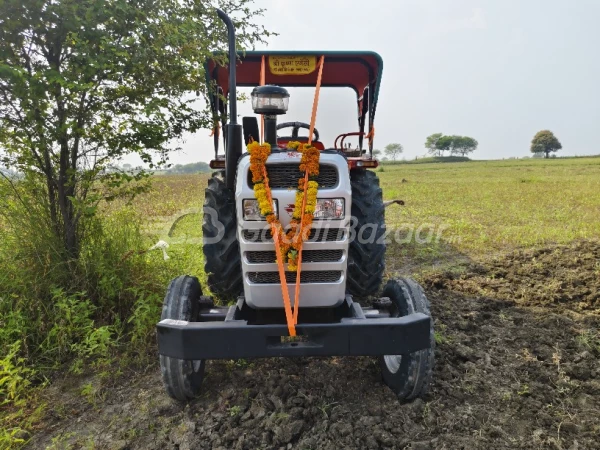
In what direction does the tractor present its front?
toward the camera

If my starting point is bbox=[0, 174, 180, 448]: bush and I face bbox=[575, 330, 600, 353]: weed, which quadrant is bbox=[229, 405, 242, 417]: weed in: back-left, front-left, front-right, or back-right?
front-right

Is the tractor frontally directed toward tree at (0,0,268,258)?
no

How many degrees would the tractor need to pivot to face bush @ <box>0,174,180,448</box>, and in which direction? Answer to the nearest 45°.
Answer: approximately 135° to its right

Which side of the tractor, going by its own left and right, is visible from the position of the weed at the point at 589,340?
left
